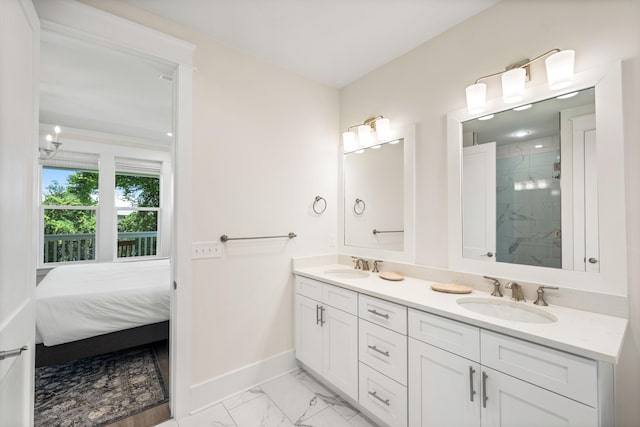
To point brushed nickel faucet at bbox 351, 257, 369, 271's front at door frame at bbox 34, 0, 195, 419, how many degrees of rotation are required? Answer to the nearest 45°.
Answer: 0° — it already faces it

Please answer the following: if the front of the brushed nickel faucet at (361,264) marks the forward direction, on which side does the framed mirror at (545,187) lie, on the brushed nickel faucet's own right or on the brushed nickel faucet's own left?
on the brushed nickel faucet's own left

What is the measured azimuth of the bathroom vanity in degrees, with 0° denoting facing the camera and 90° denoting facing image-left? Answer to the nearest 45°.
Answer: approximately 45°

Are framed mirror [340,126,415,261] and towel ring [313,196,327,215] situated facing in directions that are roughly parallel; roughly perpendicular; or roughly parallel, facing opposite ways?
roughly perpendicular

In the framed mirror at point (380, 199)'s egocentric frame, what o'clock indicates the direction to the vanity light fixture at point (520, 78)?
The vanity light fixture is roughly at 9 o'clock from the framed mirror.

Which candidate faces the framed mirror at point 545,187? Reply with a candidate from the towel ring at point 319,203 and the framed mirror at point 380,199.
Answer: the towel ring
